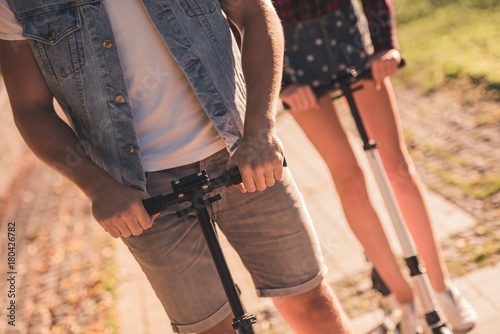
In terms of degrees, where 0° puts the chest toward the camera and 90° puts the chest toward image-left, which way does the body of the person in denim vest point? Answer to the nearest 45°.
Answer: approximately 0°
